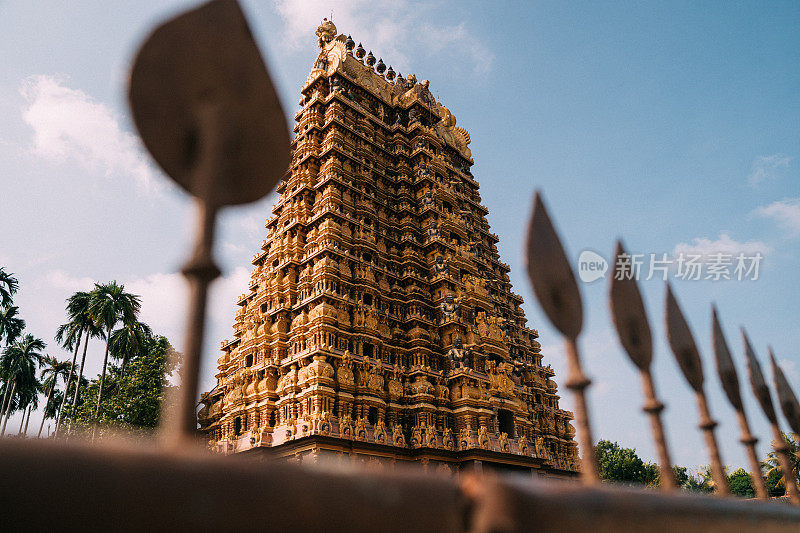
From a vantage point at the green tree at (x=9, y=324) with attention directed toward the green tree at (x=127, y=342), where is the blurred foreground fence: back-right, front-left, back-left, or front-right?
front-right

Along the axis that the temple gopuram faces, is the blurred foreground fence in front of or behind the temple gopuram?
in front

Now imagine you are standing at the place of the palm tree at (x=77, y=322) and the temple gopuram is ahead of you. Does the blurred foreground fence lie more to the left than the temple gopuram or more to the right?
right

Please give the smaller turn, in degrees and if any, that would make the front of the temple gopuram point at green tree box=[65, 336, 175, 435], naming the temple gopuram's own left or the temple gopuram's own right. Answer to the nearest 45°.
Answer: approximately 135° to the temple gopuram's own right

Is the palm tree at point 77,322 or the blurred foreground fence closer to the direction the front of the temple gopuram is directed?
the blurred foreground fence

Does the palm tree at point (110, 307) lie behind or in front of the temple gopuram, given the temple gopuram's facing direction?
behind

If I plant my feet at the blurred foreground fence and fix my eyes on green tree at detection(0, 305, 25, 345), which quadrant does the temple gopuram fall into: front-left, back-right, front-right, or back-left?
front-right

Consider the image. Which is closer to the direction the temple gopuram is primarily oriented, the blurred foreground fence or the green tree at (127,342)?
the blurred foreground fence
